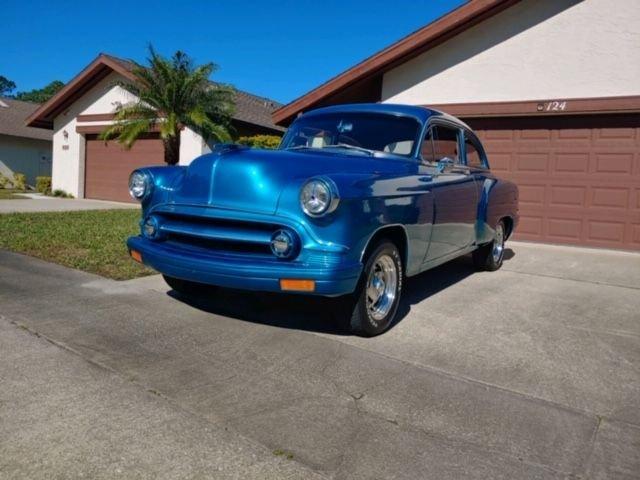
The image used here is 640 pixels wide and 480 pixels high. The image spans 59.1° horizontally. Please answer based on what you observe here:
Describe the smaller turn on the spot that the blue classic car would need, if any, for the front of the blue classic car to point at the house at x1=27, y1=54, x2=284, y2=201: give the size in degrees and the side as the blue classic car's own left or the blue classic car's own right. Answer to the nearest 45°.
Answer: approximately 90° to the blue classic car's own right

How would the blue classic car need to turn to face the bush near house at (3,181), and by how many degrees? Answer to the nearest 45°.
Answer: approximately 90° to its right

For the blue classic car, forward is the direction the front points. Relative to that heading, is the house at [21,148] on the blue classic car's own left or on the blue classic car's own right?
on the blue classic car's own right

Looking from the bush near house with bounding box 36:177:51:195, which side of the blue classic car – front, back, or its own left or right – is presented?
right

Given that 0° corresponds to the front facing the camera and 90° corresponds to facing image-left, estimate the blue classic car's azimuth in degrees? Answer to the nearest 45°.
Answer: approximately 45°

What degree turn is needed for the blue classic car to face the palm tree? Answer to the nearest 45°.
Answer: approximately 135° to its right
